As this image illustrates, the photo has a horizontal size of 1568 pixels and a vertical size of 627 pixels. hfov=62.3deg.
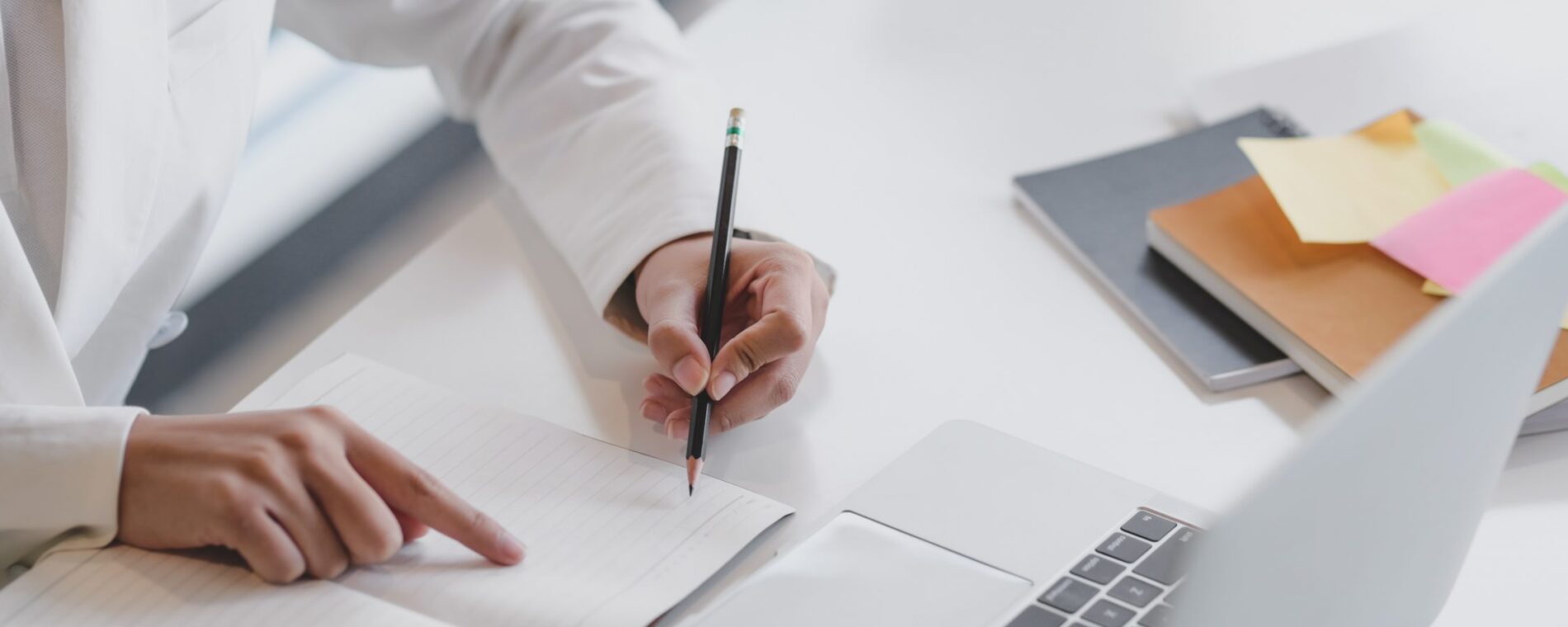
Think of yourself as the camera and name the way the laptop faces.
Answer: facing away from the viewer and to the left of the viewer

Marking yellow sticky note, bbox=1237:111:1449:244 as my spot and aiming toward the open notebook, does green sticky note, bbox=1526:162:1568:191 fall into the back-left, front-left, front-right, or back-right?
back-left
